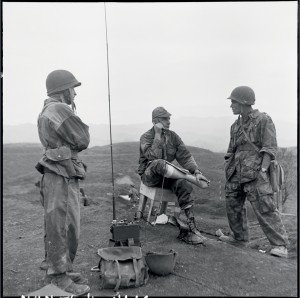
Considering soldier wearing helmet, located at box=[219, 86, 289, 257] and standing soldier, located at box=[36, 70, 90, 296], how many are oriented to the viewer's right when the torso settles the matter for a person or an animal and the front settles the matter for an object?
1

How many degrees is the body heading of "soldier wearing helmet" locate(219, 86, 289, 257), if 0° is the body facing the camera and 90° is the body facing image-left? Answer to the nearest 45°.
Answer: approximately 45°

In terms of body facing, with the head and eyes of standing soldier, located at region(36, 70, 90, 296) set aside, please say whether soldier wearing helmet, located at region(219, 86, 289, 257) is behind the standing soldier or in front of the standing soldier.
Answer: in front

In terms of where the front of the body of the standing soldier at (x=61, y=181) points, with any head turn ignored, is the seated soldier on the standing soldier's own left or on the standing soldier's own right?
on the standing soldier's own left

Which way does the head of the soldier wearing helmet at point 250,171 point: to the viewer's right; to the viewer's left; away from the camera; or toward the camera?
to the viewer's left

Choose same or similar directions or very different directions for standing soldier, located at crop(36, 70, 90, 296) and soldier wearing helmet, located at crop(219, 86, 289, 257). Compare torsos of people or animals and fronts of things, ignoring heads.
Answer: very different directions

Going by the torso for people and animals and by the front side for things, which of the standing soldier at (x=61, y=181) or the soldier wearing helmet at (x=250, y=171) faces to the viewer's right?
the standing soldier

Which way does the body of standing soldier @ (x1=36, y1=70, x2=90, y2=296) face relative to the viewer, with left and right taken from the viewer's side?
facing to the right of the viewer

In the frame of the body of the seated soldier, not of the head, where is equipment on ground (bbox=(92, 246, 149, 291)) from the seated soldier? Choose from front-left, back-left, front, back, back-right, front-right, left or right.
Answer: front-right

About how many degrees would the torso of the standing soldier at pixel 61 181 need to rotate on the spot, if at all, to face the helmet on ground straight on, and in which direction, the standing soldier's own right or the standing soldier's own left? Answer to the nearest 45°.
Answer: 0° — they already face it

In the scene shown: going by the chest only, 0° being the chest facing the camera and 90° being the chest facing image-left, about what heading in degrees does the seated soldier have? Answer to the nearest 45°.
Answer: approximately 315°

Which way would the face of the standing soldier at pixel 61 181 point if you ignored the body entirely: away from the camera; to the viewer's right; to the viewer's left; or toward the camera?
to the viewer's right
